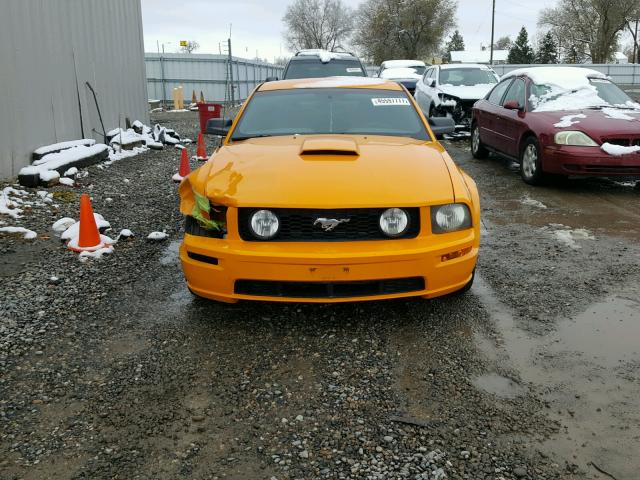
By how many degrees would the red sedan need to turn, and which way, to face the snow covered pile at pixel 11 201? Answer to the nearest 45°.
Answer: approximately 90° to its right

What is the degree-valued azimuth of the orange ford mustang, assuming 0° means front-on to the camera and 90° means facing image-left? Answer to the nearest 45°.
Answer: approximately 0°

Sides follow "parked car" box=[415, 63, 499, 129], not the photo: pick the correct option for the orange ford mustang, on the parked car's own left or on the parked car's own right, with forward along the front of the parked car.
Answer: on the parked car's own right

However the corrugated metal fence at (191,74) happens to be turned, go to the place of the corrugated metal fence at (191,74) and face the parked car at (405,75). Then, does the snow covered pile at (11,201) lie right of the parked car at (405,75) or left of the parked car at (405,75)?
right

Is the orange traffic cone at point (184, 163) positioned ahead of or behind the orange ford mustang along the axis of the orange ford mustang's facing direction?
behind

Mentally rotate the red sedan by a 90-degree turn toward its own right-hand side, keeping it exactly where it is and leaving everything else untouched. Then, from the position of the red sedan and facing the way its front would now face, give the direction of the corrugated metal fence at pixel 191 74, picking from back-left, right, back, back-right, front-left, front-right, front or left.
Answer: right

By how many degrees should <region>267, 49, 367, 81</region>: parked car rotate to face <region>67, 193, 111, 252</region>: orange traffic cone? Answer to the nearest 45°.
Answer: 0° — it already faces it

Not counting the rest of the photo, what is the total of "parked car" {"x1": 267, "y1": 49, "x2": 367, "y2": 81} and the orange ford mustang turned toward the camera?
2

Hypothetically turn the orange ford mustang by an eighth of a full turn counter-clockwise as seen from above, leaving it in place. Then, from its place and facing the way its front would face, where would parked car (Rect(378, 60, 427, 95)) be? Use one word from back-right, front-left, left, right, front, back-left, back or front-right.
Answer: back-left

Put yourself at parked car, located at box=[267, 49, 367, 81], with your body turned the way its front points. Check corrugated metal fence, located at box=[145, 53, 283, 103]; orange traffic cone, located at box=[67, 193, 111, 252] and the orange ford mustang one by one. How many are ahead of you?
2
